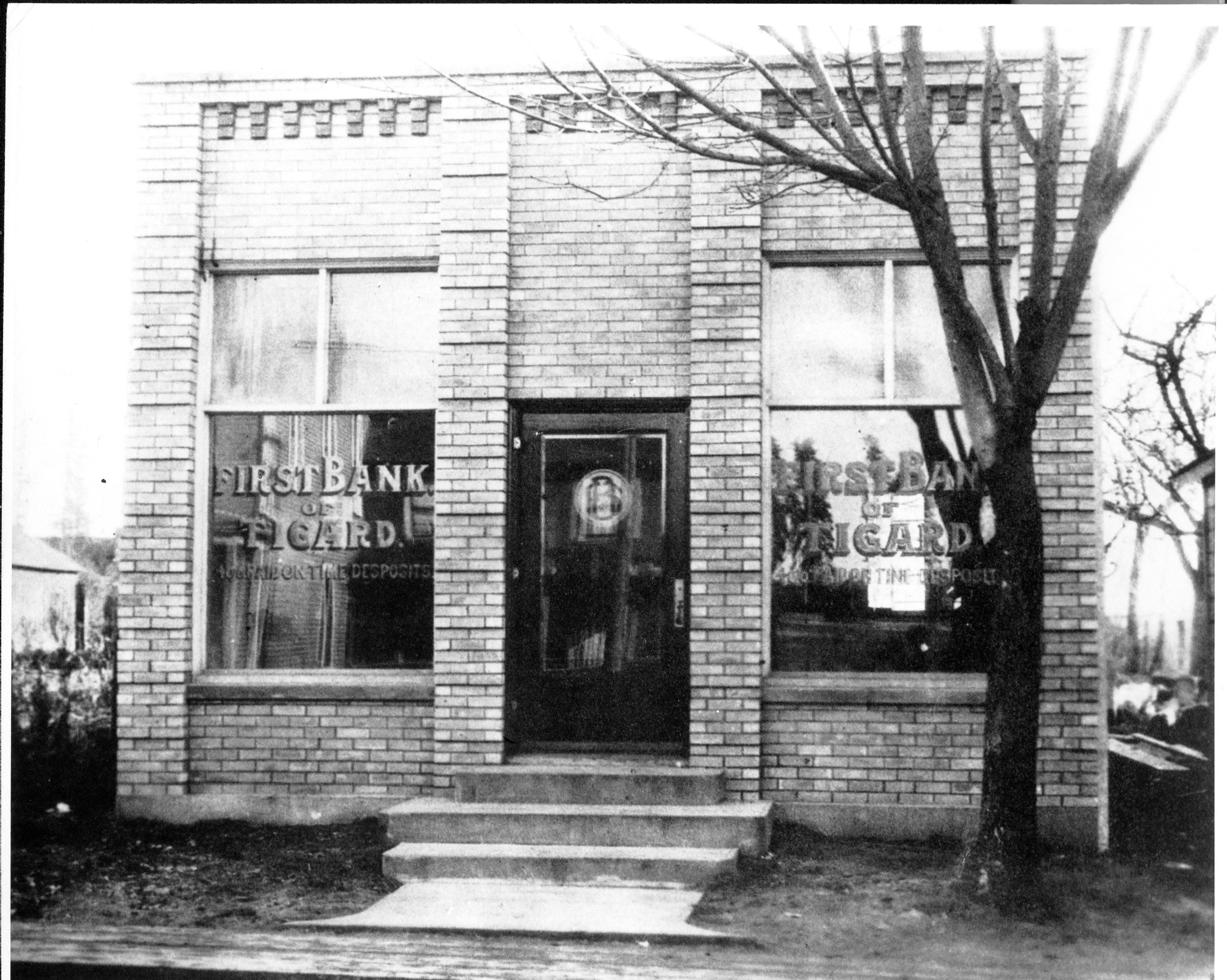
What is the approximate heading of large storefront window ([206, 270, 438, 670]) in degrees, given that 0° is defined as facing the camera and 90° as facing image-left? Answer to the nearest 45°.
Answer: approximately 0°

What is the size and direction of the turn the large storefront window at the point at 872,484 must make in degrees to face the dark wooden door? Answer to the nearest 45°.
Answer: approximately 90° to its right

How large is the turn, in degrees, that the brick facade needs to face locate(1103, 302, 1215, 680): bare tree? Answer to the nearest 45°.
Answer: approximately 90° to its left

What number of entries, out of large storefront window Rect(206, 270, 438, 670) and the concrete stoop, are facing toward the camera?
2

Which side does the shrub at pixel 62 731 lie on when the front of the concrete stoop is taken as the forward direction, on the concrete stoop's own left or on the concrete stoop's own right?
on the concrete stoop's own right

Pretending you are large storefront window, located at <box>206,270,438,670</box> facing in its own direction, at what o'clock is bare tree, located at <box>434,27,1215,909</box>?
The bare tree is roughly at 10 o'clock from the large storefront window.
